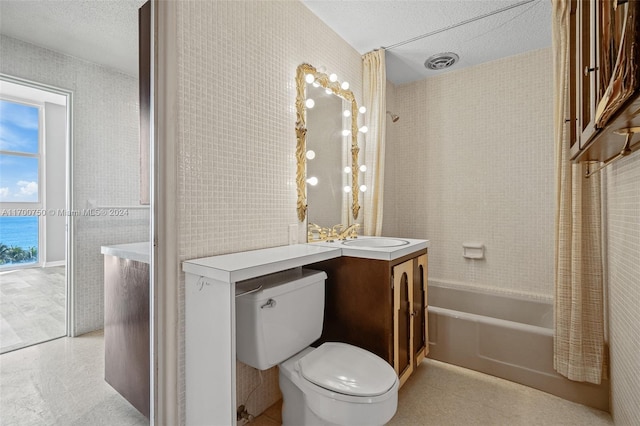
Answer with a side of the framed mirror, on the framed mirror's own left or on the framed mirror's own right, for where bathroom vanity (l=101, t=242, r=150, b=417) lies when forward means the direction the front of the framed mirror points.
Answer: on the framed mirror's own right

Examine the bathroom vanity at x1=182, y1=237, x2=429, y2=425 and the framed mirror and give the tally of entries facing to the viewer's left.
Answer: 0

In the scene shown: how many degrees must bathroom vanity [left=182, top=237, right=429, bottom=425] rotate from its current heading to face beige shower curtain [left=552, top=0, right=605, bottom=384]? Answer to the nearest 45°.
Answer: approximately 45° to its left

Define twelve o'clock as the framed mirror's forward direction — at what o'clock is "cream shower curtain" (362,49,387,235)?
The cream shower curtain is roughly at 9 o'clock from the framed mirror.

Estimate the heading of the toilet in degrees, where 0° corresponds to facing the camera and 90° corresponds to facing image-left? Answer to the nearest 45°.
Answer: approximately 315°
